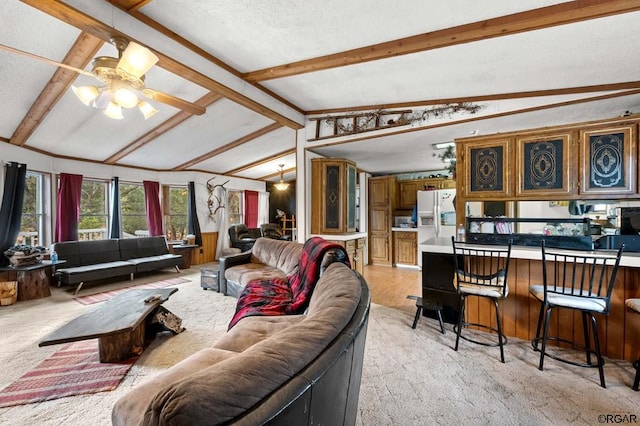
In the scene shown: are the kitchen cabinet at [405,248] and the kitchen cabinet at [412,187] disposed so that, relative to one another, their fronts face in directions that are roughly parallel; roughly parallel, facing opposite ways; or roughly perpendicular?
roughly parallel

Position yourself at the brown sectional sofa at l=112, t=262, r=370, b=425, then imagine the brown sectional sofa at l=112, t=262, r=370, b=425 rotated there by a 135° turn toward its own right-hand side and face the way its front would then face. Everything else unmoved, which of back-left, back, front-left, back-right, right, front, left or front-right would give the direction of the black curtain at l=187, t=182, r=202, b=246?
left

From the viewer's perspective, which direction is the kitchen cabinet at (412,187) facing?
toward the camera

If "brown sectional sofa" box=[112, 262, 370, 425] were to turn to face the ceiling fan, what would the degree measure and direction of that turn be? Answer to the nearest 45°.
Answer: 0° — it already faces it

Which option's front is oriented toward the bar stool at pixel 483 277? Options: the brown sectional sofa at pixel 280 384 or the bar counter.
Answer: the bar counter

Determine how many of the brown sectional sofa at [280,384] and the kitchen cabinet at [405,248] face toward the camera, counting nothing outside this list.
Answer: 1

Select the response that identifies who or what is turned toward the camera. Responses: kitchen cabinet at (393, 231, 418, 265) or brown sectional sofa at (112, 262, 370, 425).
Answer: the kitchen cabinet

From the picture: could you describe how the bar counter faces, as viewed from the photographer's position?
facing the viewer and to the left of the viewer

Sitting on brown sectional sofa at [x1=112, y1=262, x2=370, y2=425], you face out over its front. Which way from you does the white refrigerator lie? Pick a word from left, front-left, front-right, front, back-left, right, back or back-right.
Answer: right

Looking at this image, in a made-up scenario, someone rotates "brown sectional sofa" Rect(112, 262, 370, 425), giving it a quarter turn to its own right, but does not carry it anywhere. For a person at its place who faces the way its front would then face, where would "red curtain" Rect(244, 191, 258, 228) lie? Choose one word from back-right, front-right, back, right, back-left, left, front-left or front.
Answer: front-left

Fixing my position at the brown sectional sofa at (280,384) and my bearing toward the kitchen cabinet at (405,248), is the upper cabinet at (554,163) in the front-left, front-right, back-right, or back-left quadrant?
front-right

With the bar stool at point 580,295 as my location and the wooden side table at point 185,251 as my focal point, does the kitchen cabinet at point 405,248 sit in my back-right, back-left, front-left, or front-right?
front-right

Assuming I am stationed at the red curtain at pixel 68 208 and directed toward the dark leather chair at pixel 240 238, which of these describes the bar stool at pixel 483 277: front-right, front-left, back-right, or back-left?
front-right

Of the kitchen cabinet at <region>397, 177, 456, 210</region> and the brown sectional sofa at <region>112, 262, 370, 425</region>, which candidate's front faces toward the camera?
the kitchen cabinet

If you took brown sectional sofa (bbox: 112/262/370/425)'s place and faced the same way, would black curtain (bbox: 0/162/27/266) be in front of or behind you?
in front

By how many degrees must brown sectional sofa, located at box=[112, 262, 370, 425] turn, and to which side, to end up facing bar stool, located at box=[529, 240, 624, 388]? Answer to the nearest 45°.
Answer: approximately 135° to its right

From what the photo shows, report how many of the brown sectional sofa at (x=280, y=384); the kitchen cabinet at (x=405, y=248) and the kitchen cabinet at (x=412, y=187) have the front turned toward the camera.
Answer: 2

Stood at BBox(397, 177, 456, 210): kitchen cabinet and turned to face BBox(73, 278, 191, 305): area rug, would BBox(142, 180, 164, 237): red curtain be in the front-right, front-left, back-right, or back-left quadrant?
front-right
